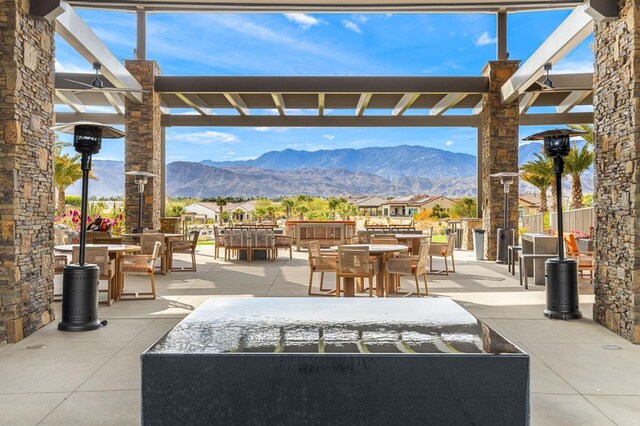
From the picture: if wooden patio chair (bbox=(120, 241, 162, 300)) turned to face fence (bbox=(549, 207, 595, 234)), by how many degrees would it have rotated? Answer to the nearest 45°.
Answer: approximately 180°

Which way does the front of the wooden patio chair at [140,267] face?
to the viewer's left

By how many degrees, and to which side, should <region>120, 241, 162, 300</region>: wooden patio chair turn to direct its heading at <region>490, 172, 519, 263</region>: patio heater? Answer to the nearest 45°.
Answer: approximately 180°

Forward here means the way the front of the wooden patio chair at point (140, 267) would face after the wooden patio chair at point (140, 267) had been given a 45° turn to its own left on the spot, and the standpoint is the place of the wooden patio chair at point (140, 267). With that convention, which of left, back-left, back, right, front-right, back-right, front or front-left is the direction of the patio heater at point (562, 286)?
left

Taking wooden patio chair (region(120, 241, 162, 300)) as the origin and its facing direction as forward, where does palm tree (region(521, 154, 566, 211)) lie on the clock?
The palm tree is roughly at 5 o'clock from the wooden patio chair.

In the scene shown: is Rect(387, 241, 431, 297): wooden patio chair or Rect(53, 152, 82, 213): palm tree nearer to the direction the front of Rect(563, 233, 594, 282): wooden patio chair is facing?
the wooden patio chair
